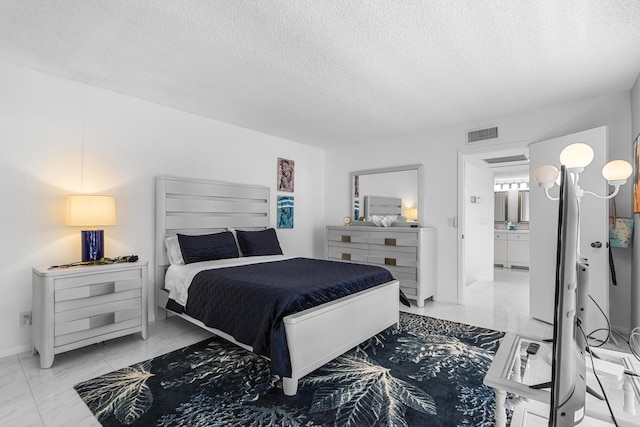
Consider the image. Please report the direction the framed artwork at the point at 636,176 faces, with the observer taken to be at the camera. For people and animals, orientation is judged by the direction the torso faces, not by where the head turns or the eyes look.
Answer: facing to the left of the viewer

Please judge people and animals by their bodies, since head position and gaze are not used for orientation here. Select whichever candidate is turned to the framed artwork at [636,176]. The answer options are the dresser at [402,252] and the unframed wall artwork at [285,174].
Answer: the unframed wall artwork at [285,174]

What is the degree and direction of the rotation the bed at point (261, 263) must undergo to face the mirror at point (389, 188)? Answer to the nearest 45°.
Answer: approximately 90° to its left

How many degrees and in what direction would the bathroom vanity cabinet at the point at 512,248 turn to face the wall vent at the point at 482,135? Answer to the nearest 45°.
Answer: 0° — it already faces it

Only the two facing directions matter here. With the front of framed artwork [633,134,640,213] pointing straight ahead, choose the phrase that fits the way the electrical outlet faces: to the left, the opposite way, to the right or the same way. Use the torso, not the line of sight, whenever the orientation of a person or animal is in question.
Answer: the opposite way

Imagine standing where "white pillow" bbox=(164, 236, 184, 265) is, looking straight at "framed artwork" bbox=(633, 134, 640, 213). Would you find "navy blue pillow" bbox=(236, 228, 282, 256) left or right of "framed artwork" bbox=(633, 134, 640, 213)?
left

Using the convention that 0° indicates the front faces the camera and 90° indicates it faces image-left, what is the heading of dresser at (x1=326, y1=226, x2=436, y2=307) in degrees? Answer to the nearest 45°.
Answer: approximately 45°

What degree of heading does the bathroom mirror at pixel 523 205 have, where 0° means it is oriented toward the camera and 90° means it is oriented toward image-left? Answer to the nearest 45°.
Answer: approximately 0°

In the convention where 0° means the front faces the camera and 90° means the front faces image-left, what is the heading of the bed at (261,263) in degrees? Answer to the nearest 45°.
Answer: approximately 315°

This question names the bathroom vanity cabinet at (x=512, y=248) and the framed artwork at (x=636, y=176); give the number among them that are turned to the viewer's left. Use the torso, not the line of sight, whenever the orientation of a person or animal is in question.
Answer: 1

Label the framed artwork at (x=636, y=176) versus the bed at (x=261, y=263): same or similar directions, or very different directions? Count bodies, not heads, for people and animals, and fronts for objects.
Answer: very different directions

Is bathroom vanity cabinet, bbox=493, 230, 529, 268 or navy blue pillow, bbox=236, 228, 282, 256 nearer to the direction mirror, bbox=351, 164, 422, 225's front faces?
the navy blue pillow

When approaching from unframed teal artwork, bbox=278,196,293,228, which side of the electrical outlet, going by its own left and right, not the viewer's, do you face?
left
